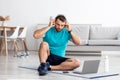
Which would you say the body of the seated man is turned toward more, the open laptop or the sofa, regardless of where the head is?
the open laptop

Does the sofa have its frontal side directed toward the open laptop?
yes

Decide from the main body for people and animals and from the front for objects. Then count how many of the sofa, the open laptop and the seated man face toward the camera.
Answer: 2

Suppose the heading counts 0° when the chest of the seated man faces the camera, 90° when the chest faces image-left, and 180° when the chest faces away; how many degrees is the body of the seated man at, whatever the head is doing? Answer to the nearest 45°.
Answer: approximately 0°

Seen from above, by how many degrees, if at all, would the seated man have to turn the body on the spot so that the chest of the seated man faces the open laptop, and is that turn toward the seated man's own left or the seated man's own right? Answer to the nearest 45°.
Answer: approximately 45° to the seated man's own left

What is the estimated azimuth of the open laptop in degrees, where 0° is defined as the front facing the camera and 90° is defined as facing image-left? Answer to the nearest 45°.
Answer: approximately 135°

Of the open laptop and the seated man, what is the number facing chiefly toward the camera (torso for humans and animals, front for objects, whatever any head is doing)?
1

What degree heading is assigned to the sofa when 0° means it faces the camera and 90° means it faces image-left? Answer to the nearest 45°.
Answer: approximately 0°

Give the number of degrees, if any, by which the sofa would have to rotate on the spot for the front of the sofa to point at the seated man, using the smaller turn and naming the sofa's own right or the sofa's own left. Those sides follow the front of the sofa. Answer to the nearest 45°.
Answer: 0° — it already faces them
